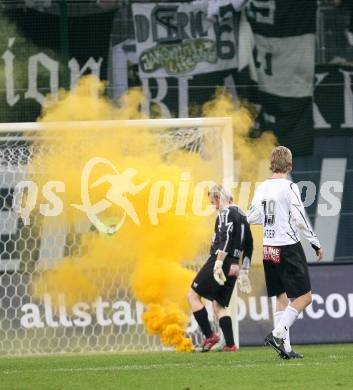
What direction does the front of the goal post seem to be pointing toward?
toward the camera

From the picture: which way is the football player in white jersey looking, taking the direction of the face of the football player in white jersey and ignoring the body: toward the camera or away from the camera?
away from the camera

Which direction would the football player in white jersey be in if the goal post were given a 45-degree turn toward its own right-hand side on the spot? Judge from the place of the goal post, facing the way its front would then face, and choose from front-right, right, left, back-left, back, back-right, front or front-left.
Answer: left
